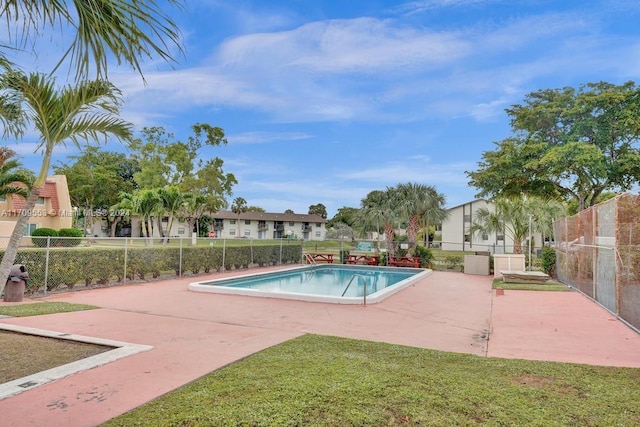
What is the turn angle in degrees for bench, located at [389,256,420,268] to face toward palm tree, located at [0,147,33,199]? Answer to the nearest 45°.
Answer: approximately 45° to its right

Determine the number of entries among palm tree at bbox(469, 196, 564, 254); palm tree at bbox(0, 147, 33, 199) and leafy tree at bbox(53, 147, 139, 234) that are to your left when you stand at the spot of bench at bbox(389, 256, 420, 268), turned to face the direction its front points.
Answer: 1

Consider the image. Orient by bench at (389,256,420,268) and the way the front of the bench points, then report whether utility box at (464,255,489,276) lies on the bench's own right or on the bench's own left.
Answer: on the bench's own left

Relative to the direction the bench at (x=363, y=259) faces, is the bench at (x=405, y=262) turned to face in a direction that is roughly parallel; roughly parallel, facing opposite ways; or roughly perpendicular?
roughly parallel

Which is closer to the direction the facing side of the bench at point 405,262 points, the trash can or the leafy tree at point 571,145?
the trash can

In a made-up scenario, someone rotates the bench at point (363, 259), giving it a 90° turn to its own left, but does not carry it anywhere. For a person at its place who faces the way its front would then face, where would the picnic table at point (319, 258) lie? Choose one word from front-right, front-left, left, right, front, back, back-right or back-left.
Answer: back

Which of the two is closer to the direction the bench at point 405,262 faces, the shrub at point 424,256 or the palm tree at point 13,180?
the palm tree

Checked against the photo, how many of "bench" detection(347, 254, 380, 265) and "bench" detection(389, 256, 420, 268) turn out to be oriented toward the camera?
2
